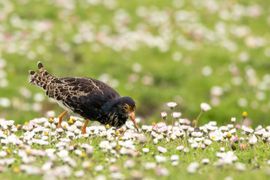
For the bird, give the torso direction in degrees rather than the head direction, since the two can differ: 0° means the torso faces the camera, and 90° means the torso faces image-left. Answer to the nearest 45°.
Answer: approximately 270°
